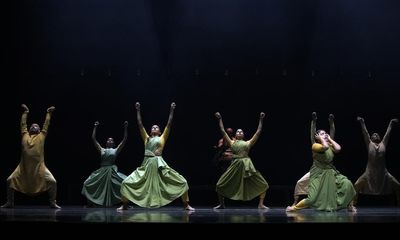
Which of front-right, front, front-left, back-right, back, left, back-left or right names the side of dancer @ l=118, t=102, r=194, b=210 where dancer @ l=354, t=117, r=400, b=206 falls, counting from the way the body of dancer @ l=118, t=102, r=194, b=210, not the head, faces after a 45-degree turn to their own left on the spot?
front-left

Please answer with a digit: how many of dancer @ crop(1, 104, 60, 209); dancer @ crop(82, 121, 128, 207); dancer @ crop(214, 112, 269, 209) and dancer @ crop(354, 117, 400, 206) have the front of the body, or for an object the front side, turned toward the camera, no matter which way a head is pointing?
4

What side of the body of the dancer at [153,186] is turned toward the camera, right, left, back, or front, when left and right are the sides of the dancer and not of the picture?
front

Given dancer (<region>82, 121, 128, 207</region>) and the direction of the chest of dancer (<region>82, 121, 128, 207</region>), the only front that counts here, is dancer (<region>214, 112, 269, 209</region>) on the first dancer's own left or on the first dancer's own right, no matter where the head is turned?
on the first dancer's own left

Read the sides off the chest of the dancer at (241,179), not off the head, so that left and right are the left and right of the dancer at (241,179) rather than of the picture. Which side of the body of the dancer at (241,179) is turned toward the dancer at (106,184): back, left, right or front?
right

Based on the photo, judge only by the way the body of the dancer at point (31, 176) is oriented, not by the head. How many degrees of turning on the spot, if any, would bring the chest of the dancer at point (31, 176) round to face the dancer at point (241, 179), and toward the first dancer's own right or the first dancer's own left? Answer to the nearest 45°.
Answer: approximately 90° to the first dancer's own left

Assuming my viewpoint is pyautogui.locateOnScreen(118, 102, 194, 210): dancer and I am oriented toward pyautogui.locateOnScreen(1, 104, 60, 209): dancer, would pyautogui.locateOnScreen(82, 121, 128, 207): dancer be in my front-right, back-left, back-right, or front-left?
front-right

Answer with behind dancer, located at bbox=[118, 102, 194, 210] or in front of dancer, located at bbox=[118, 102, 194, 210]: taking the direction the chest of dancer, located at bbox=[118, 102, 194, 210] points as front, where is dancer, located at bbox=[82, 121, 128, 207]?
behind

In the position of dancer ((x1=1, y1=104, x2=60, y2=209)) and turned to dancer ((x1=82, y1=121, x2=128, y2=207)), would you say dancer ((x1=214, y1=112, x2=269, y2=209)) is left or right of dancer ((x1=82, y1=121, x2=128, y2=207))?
right

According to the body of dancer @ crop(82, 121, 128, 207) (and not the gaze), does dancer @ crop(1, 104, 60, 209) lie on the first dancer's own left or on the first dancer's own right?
on the first dancer's own right

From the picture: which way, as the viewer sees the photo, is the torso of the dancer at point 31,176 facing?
toward the camera
